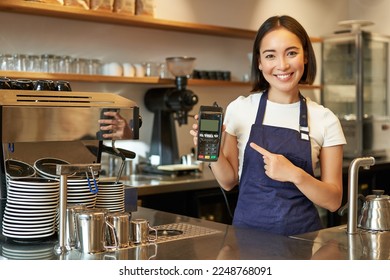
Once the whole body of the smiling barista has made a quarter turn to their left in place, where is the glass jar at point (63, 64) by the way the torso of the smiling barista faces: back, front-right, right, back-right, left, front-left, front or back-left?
back-left

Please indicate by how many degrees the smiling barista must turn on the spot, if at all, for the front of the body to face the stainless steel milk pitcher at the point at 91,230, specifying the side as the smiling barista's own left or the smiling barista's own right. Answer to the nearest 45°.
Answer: approximately 45° to the smiling barista's own right

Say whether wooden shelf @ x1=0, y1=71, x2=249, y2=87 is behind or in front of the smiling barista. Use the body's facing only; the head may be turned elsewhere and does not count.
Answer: behind

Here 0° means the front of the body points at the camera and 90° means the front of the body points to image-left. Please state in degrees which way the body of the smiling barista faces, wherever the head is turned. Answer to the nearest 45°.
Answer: approximately 0°

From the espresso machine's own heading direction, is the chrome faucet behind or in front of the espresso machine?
in front
